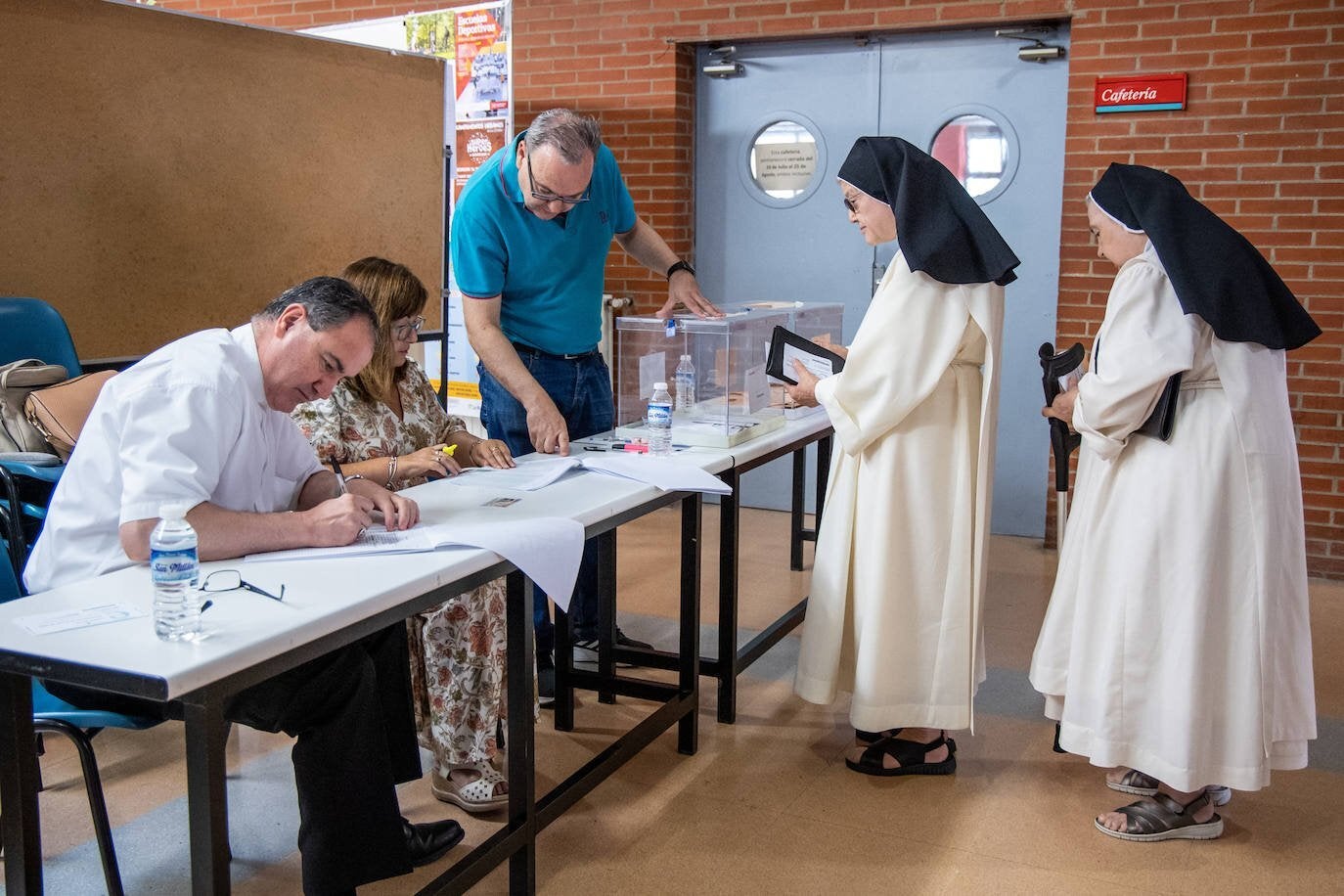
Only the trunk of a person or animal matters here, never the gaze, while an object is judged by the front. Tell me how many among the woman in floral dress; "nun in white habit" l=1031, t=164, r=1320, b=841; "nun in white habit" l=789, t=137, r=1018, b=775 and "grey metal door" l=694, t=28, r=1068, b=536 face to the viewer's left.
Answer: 2

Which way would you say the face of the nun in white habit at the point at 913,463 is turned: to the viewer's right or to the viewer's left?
to the viewer's left

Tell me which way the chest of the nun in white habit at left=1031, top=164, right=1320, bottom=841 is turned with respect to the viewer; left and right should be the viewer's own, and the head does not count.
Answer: facing to the left of the viewer

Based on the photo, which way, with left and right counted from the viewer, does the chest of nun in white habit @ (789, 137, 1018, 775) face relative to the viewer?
facing to the left of the viewer

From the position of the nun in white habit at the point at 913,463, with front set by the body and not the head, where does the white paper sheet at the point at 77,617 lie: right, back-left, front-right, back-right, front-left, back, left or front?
front-left

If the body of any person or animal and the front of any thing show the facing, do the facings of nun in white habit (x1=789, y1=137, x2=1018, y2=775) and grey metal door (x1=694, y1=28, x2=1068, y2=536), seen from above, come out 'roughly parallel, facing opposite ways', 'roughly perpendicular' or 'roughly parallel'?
roughly perpendicular

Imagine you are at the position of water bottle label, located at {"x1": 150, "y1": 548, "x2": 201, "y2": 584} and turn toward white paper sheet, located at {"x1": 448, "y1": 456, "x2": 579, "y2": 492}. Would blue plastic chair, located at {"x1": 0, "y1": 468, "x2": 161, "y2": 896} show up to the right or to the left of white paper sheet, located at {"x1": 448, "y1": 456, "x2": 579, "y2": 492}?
left

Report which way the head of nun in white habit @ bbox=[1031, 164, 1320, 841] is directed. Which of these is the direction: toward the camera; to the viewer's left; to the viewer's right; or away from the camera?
to the viewer's left
